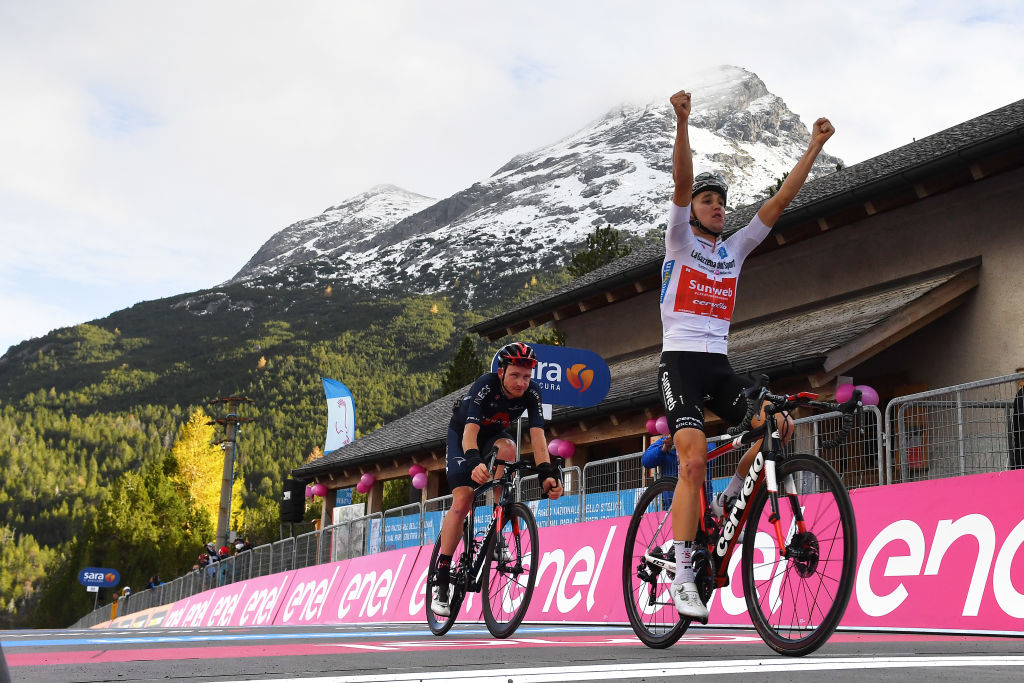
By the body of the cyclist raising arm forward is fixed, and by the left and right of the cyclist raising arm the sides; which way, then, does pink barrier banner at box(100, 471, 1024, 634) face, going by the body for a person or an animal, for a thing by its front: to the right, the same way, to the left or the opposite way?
to the right

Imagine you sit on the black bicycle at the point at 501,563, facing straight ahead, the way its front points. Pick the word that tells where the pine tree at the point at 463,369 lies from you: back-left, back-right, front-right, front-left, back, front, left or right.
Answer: back-left

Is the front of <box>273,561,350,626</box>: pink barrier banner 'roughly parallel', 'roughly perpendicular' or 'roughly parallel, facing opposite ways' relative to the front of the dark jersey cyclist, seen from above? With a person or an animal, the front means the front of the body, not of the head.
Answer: roughly perpendicular

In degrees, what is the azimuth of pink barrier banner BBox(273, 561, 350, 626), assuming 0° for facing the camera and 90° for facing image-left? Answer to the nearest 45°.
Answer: approximately 45°

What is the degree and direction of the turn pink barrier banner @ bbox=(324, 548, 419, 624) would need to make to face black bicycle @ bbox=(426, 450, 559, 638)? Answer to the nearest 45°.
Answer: approximately 45° to its left

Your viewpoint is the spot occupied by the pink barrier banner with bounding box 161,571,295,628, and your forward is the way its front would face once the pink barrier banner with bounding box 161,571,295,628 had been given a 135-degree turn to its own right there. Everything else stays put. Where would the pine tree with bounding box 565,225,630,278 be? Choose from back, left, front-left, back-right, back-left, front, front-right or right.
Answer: front-right

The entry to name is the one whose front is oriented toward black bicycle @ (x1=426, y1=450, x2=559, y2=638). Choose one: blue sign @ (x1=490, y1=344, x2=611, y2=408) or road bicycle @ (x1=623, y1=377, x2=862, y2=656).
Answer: the blue sign

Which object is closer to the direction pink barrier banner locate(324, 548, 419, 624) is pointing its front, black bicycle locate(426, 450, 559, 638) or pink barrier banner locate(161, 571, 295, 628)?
the black bicycle
